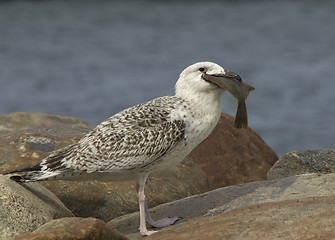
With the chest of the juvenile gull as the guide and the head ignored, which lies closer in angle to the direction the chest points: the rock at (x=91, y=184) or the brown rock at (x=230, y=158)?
the brown rock

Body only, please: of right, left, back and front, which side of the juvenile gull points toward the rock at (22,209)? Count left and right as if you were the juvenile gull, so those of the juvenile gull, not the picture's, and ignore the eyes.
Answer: back

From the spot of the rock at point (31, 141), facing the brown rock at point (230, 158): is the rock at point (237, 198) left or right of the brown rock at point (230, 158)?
right

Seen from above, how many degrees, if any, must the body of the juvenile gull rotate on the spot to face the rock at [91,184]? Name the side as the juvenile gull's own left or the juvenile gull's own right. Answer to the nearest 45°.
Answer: approximately 135° to the juvenile gull's own left

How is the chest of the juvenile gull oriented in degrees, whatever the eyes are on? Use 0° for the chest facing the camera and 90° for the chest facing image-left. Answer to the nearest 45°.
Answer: approximately 270°
